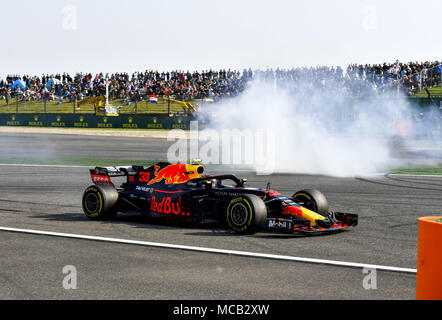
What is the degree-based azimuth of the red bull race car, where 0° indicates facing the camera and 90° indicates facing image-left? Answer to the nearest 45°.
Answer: approximately 315°

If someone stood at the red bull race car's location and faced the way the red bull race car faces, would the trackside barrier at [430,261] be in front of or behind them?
in front

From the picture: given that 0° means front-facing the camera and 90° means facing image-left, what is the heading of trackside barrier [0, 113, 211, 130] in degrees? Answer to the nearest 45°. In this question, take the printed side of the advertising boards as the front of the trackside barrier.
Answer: approximately 0°

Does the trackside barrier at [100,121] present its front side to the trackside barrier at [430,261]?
yes

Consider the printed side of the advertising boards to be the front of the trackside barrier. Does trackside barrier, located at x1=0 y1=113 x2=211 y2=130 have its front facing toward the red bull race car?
yes
